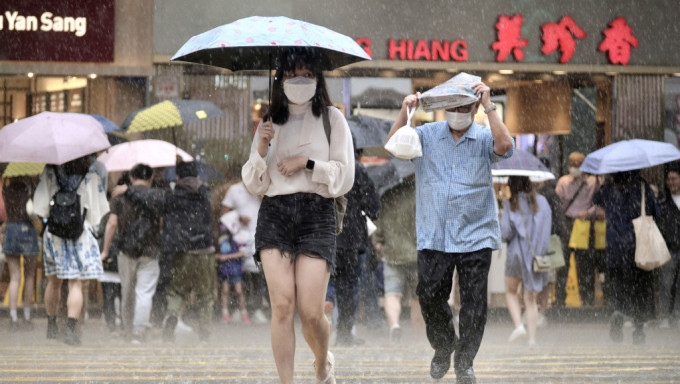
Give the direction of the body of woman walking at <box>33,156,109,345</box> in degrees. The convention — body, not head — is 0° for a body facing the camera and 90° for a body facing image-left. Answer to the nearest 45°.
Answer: approximately 180°

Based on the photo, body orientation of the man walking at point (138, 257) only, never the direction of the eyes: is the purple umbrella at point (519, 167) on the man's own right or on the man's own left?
on the man's own right

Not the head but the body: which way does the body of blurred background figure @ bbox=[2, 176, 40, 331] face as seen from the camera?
away from the camera

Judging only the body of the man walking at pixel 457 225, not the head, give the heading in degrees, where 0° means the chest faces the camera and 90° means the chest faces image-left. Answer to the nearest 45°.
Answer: approximately 0°

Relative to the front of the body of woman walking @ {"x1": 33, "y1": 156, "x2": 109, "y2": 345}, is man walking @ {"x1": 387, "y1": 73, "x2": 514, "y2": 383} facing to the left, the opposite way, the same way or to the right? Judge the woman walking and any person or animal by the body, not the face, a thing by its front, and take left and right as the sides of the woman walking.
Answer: the opposite way

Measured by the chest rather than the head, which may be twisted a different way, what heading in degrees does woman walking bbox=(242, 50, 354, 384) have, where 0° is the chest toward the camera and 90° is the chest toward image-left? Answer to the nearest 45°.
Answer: approximately 0°

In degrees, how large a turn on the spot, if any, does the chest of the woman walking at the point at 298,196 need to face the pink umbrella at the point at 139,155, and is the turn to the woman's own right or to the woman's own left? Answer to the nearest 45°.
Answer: approximately 180°

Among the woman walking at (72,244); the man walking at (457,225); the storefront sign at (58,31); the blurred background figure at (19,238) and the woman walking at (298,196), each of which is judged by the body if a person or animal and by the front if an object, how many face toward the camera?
3

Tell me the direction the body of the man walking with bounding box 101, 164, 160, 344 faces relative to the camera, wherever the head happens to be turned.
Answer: away from the camera
